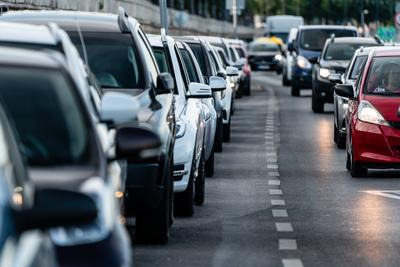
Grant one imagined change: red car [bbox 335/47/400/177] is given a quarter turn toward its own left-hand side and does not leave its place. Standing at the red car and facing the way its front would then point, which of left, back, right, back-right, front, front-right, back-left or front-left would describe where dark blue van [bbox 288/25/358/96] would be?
left

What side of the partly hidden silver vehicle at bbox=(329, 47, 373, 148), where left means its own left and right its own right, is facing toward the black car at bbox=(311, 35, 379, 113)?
back

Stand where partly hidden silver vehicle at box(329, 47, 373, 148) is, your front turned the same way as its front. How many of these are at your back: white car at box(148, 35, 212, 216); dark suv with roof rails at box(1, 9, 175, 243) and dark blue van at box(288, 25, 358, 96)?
1

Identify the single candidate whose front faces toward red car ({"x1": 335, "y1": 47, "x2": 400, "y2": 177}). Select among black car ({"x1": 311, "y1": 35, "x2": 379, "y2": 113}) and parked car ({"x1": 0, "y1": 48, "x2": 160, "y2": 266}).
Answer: the black car

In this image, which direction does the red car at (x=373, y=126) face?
toward the camera

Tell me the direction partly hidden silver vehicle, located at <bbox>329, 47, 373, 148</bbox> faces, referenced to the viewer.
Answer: facing the viewer

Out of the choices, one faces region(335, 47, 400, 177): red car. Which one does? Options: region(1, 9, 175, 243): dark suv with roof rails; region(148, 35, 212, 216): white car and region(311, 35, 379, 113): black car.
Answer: the black car
